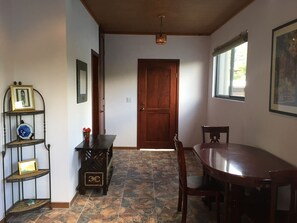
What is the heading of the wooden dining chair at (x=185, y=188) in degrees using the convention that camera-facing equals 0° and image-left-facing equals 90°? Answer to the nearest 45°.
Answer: approximately 270°

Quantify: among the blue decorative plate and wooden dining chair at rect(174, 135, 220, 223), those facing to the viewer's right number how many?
1

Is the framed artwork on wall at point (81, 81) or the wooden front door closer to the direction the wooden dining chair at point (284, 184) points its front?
the wooden front door

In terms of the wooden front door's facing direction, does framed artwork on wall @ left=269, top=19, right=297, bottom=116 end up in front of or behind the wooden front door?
in front

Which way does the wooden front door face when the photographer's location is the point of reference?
facing the viewer

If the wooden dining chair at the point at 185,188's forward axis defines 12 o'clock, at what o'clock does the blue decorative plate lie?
The blue decorative plate is roughly at 6 o'clock from the wooden dining chair.

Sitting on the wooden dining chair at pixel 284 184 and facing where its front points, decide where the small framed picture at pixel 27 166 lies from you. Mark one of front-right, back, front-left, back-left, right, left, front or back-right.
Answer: left

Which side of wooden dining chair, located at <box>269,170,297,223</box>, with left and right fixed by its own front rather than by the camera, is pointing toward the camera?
back

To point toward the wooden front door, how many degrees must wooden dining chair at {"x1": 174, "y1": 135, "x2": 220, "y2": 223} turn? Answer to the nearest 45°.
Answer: approximately 90° to its left

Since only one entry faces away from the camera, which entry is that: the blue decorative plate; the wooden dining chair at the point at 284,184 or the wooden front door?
the wooden dining chair

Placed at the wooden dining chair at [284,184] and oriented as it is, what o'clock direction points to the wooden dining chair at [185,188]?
the wooden dining chair at [185,188] is roughly at 10 o'clock from the wooden dining chair at [284,184].

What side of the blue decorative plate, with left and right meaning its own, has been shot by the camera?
front

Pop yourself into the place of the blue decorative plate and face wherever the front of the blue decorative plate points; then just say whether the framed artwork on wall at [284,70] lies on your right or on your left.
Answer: on your left
